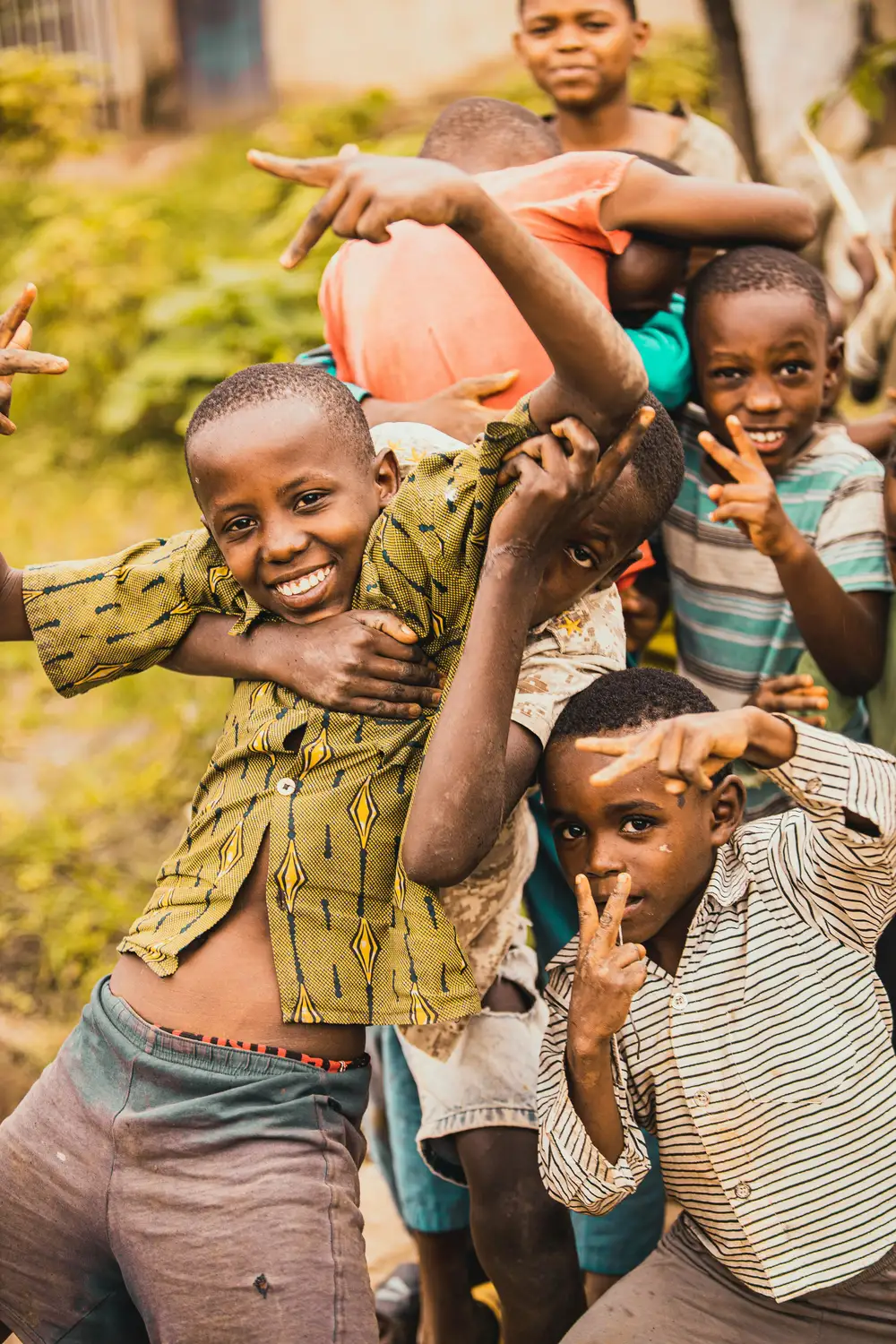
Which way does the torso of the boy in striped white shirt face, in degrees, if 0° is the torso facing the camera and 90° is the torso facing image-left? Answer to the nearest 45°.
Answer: approximately 45°

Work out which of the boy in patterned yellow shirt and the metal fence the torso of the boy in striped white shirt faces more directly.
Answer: the boy in patterned yellow shirt

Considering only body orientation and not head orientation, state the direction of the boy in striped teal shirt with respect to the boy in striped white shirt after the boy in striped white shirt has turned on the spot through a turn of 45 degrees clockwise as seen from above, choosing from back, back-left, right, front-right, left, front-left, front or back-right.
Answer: right

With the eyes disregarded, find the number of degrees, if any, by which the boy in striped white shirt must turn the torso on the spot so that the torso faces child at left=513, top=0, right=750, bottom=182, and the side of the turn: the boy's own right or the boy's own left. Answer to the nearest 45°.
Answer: approximately 135° to the boy's own right

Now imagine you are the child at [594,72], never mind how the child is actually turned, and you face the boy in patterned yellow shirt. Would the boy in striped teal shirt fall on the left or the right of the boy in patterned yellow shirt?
left

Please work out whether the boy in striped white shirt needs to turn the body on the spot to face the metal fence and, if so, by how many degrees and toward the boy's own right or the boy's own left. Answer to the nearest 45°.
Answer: approximately 90° to the boy's own right
